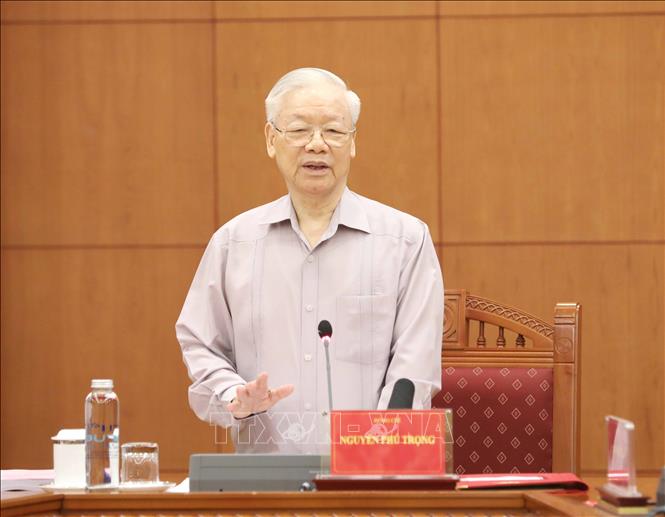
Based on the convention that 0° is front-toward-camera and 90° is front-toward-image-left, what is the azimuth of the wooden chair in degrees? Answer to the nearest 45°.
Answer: approximately 0°

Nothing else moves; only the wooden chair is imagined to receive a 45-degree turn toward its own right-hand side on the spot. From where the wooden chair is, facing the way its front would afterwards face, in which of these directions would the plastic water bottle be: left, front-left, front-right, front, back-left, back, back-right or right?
front

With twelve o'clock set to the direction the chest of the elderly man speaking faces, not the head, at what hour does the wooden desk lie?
The wooden desk is roughly at 12 o'clock from the elderly man speaking.

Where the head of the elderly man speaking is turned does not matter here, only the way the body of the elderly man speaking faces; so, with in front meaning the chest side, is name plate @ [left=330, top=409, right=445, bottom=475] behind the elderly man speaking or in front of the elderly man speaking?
in front

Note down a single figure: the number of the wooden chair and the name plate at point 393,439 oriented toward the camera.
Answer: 2

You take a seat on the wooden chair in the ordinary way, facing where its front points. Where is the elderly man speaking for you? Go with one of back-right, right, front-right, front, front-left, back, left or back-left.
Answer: front-right

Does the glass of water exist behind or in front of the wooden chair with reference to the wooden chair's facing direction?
in front

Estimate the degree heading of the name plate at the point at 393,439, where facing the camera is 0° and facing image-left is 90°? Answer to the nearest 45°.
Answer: approximately 0°
